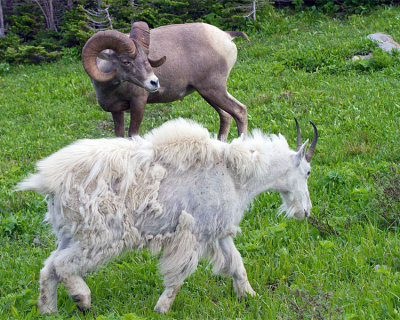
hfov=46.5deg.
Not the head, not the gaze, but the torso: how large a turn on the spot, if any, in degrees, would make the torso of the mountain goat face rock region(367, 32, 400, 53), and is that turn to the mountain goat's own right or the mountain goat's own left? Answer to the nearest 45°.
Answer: approximately 45° to the mountain goat's own left

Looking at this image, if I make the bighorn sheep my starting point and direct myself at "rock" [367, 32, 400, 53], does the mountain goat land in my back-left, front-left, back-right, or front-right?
back-right

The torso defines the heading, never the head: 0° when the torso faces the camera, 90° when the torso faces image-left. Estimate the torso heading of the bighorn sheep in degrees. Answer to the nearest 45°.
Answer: approximately 90°

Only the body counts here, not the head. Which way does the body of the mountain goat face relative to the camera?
to the viewer's right

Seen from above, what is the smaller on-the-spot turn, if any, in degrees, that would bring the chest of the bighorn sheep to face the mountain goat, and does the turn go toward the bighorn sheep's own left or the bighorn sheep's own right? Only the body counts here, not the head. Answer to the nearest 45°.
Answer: approximately 90° to the bighorn sheep's own left

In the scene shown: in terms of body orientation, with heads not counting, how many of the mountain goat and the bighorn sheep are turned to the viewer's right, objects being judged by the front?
1

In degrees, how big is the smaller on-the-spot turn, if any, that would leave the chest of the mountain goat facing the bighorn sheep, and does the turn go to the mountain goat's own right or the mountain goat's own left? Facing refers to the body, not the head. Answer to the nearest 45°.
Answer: approximately 90° to the mountain goat's own left

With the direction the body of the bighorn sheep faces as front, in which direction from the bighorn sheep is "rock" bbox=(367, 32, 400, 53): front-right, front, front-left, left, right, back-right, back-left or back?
back-right

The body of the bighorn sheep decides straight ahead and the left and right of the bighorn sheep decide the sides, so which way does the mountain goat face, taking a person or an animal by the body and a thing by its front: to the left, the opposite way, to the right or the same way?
the opposite way
